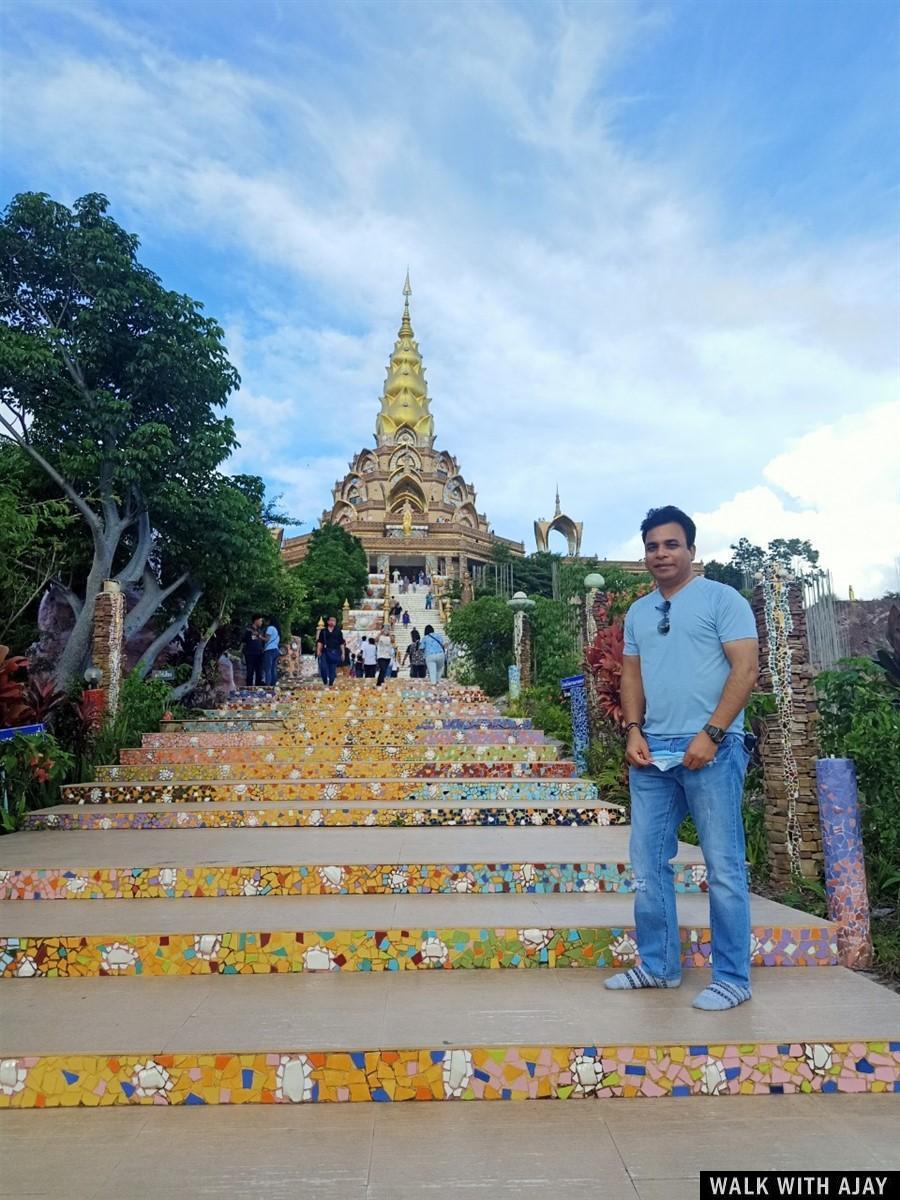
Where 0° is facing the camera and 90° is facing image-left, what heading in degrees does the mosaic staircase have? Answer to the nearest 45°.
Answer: approximately 0°

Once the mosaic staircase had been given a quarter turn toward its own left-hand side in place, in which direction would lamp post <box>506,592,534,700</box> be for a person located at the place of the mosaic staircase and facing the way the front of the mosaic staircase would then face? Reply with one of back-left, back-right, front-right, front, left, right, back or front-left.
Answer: left

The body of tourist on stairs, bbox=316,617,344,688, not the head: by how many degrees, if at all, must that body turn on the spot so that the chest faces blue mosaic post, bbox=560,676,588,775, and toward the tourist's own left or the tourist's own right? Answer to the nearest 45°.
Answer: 0° — they already face it

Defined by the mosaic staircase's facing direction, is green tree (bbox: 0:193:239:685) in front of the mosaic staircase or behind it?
behind

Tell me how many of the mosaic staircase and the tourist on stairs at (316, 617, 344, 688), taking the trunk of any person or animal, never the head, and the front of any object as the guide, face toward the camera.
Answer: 2

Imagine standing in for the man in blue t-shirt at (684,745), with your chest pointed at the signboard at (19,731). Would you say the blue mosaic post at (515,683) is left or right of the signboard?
right

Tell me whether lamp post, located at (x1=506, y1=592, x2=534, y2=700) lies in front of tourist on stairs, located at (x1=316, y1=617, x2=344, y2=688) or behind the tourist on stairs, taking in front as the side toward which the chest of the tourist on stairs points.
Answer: in front

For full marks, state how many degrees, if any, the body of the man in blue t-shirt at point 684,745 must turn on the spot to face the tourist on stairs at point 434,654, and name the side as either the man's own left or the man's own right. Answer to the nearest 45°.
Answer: approximately 135° to the man's own right

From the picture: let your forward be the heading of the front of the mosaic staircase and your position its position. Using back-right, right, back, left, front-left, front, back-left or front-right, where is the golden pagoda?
back

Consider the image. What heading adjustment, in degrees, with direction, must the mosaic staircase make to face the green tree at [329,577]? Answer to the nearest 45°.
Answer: approximately 180°

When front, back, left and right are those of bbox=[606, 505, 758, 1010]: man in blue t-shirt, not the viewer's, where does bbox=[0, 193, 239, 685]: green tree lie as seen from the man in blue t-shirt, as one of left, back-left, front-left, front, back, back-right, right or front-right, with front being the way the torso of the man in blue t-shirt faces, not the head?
right
